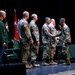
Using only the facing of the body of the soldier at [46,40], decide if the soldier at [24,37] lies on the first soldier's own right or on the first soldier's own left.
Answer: on the first soldier's own right
